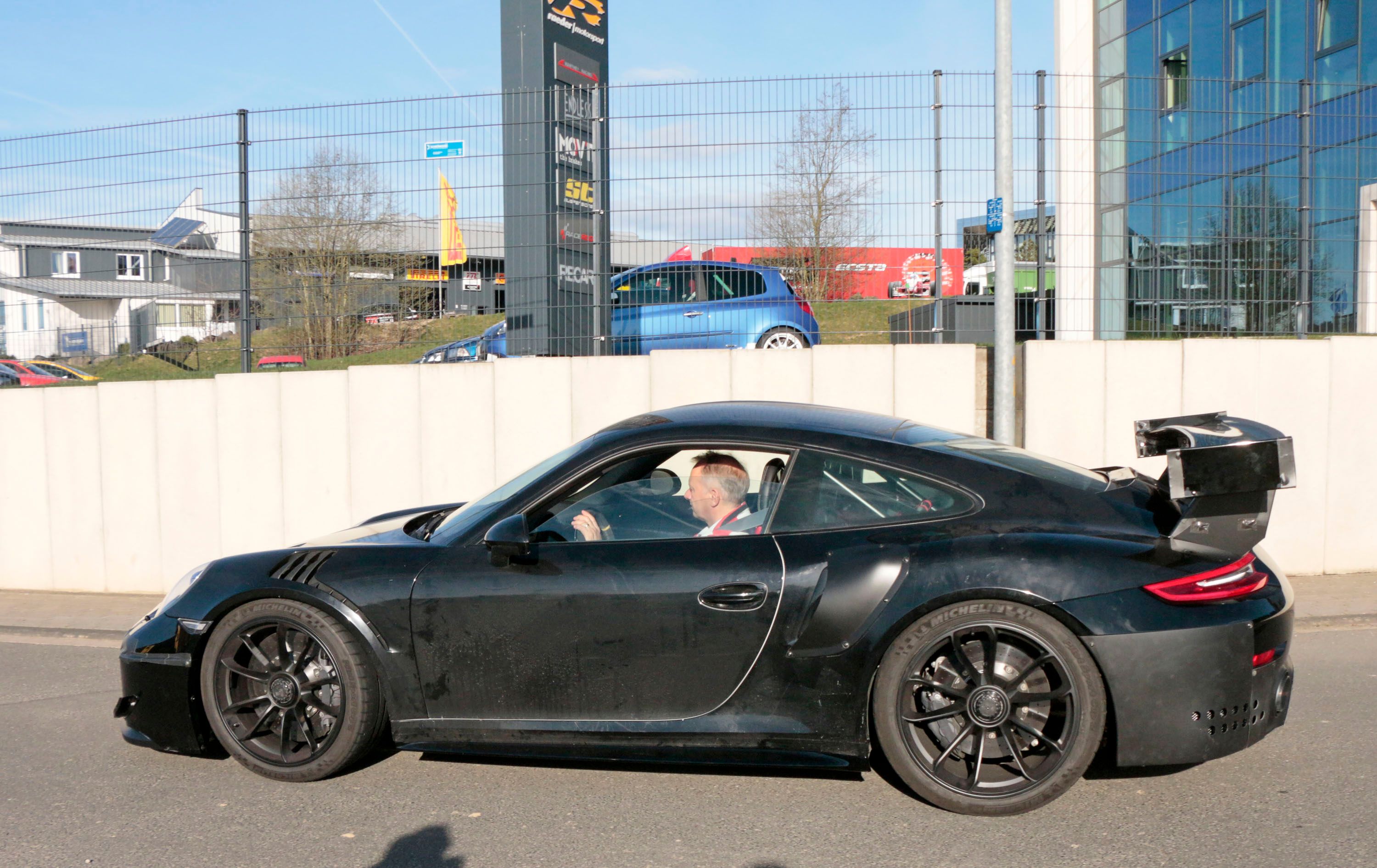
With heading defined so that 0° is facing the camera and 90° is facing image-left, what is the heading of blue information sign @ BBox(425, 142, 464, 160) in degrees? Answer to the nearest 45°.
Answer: approximately 0°

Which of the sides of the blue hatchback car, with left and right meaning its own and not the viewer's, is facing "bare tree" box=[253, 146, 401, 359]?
front

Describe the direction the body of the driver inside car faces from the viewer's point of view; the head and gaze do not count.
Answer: to the viewer's left

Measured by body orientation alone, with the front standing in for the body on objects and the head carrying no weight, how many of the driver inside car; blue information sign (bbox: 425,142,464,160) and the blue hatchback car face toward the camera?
1

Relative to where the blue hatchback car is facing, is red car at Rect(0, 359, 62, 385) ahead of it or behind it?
ahead

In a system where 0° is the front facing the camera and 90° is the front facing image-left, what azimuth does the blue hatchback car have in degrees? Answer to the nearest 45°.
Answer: approximately 90°

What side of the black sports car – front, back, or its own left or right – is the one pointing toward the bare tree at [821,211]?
right

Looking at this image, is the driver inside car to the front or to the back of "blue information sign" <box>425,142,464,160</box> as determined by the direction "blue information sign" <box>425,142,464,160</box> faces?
to the front

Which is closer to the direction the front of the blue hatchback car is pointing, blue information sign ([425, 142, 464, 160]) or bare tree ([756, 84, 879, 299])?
the blue information sign

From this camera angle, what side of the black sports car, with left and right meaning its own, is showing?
left

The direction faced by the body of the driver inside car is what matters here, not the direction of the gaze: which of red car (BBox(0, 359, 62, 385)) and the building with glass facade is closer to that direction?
the red car
